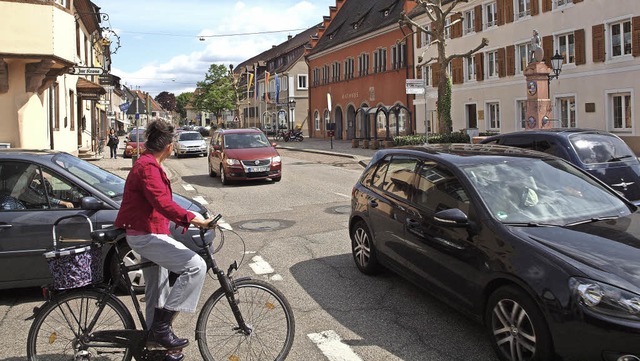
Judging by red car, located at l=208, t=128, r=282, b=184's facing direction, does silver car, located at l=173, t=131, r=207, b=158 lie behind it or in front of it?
behind

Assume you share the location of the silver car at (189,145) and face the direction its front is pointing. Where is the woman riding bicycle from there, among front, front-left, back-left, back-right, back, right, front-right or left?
front-right

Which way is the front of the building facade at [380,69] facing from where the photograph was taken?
facing the viewer and to the left of the viewer

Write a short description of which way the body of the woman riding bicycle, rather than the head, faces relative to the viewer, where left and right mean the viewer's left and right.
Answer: facing to the right of the viewer

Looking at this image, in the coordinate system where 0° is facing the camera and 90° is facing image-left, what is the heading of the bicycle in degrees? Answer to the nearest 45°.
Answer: approximately 270°

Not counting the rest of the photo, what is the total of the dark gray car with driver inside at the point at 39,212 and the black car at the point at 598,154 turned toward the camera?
0

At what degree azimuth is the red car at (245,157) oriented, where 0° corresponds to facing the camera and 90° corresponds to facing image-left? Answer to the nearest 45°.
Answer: approximately 315°

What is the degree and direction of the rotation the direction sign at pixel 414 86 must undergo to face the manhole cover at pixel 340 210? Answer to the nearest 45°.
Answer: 0° — it already faces it

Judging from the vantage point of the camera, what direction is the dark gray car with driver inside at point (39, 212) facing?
facing to the right of the viewer

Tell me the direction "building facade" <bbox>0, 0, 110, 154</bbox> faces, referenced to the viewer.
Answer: facing the viewer and to the right of the viewer

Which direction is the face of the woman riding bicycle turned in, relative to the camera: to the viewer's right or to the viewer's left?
to the viewer's right
